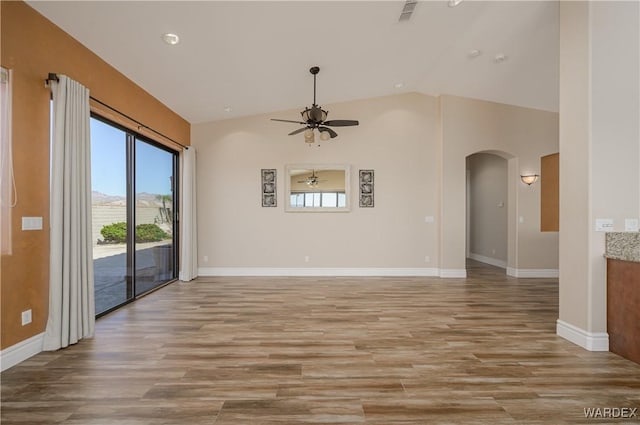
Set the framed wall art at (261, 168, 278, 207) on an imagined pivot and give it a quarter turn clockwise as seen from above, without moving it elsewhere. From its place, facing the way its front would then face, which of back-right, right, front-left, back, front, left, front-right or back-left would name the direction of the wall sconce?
back

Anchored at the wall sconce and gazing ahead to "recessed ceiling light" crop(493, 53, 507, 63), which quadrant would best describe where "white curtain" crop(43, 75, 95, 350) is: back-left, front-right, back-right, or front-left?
front-right

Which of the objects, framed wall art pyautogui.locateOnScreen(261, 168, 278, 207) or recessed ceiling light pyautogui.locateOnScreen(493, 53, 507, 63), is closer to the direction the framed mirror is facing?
the recessed ceiling light

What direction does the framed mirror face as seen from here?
toward the camera

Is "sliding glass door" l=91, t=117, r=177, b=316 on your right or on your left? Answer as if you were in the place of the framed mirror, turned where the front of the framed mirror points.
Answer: on your right

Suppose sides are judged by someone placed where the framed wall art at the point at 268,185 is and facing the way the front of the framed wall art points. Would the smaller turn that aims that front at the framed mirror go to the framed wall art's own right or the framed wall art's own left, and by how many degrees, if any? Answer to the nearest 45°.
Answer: approximately 90° to the framed wall art's own left

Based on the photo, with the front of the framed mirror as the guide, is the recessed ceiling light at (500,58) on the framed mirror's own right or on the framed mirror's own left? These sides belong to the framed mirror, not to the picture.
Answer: on the framed mirror's own left

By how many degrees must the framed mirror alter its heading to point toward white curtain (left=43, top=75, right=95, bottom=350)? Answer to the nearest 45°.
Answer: approximately 45° to its right

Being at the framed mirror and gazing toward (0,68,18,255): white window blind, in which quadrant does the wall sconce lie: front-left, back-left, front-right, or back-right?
back-left

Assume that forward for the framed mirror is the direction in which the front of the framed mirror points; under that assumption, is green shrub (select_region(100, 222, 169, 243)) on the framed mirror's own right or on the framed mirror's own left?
on the framed mirror's own right

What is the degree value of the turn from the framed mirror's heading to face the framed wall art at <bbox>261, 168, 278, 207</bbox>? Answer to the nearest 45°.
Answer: approximately 90° to its right

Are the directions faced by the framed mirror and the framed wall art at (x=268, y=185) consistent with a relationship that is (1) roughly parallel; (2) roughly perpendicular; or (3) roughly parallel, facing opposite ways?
roughly parallel

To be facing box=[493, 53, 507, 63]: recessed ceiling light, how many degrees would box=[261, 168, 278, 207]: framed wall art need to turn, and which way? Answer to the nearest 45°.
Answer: approximately 45° to its left

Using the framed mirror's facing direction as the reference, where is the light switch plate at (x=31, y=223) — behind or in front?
in front

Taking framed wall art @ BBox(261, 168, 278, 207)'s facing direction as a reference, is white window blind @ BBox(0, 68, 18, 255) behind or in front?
in front
